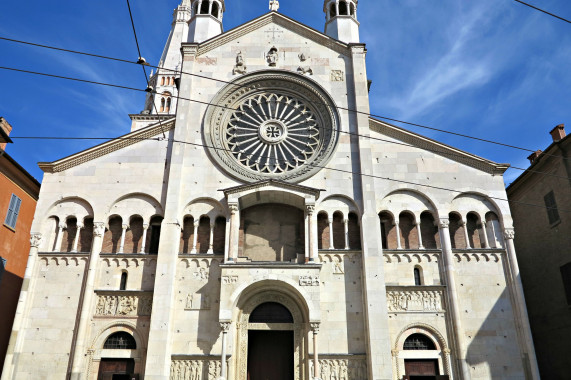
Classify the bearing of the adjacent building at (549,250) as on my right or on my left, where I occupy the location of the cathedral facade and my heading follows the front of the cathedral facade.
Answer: on my left

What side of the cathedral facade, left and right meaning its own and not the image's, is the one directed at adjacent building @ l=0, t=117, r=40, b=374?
right

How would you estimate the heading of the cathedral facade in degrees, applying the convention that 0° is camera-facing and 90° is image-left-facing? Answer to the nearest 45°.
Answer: approximately 0°
